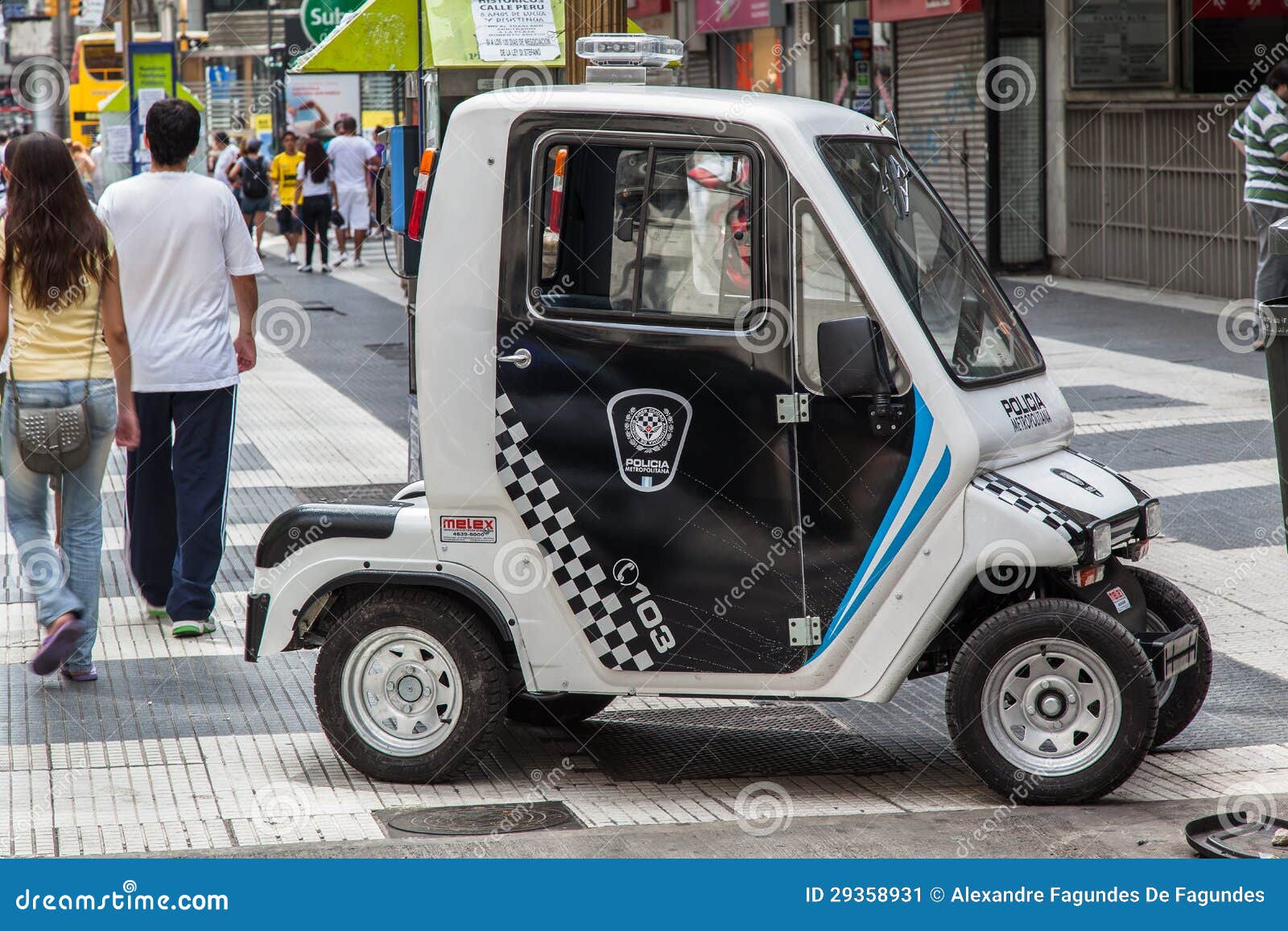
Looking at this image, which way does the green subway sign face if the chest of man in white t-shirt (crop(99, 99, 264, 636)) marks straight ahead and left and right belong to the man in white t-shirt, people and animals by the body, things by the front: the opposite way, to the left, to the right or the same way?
the opposite way

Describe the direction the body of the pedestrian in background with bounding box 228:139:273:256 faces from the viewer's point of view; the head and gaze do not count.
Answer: away from the camera

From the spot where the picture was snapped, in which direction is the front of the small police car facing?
facing to the right of the viewer

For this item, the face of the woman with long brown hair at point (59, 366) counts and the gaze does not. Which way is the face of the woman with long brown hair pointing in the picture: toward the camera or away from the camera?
away from the camera

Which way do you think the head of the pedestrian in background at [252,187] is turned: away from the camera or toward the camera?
away from the camera

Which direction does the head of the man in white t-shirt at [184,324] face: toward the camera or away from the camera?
away from the camera

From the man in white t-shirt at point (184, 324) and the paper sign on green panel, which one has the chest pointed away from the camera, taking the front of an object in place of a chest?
the man in white t-shirt

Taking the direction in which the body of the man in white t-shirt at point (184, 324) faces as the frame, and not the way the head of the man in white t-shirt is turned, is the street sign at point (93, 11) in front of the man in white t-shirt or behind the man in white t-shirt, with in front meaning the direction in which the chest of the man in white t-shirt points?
in front

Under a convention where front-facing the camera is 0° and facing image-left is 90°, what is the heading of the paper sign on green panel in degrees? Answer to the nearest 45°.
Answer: approximately 0°

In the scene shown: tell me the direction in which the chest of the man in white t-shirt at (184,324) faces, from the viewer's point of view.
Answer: away from the camera

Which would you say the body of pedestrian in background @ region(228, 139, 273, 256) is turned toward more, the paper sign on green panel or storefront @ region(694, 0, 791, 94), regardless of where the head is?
the storefront
